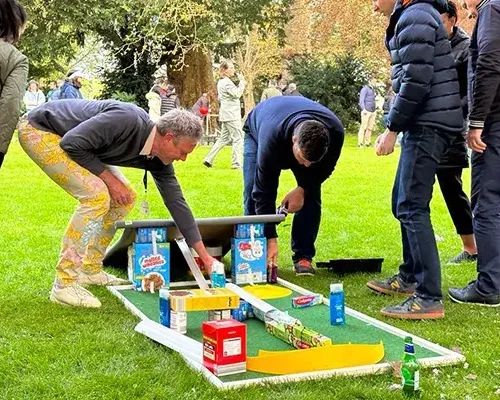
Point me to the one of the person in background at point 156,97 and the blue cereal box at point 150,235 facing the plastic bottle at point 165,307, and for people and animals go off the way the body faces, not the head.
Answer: the blue cereal box

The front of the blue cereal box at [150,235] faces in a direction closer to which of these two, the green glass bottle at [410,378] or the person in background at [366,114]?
the green glass bottle

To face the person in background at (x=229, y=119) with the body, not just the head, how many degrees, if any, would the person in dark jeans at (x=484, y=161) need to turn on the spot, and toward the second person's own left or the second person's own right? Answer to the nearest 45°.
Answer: approximately 45° to the second person's own right

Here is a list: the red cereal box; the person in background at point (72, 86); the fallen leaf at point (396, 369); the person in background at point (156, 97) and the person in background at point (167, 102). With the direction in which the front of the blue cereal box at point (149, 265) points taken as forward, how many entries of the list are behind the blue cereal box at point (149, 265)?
3

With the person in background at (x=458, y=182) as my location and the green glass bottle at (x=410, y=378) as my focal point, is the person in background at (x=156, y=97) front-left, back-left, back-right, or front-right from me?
back-right

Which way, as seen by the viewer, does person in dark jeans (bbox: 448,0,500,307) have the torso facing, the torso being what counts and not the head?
to the viewer's left

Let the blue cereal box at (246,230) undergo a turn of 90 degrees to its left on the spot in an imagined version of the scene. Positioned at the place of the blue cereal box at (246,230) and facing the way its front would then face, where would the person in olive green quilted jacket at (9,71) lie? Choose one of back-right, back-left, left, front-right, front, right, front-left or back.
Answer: back-right

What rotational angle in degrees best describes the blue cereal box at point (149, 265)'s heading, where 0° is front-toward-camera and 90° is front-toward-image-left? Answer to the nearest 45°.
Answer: approximately 0°

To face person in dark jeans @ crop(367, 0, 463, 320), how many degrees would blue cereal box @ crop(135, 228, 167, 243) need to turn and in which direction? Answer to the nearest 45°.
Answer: approximately 45° to its left

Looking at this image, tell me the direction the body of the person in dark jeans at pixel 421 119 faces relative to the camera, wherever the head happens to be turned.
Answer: to the viewer's left

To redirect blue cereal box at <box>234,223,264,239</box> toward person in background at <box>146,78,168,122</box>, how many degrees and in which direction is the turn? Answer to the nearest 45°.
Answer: approximately 180°

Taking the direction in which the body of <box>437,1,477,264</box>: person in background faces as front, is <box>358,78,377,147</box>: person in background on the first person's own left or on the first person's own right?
on the first person's own right

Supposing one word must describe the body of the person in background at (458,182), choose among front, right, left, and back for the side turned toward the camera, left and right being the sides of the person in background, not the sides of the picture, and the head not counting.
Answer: left

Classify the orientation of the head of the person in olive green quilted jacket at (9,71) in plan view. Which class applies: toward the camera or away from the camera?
away from the camera

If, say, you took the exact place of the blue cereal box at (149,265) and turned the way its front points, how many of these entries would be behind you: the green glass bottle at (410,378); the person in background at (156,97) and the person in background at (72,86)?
2
